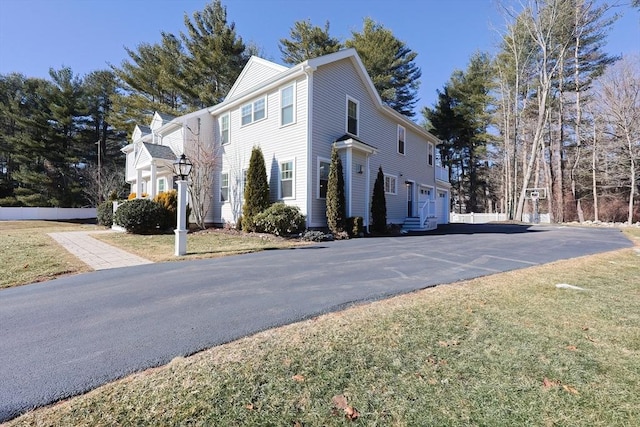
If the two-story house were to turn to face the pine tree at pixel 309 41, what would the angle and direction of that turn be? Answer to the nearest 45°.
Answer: approximately 135° to its right

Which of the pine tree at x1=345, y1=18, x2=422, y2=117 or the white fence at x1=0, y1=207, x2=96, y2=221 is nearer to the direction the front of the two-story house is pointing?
the white fence

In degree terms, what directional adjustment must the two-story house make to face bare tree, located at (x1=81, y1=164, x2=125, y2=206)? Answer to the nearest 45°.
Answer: approximately 90° to its right

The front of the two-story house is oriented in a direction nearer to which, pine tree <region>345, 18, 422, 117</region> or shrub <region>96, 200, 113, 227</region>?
the shrub

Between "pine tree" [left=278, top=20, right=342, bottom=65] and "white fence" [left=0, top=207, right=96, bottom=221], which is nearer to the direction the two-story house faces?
the white fence

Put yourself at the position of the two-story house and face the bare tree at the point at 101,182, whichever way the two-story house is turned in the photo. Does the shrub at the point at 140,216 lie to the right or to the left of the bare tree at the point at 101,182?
left

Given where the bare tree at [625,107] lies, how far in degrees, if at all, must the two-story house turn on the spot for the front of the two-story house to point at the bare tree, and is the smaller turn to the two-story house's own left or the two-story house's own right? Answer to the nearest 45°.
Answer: approximately 135° to the two-story house's own left

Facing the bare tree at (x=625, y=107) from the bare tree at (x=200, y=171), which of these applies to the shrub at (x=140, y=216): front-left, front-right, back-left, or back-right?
back-right

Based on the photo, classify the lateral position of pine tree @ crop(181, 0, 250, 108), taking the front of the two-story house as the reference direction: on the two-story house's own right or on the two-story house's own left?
on the two-story house's own right

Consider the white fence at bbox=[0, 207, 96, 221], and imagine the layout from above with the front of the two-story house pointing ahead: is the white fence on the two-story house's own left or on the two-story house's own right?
on the two-story house's own right

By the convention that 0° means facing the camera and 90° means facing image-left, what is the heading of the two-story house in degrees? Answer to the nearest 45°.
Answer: approximately 45°
